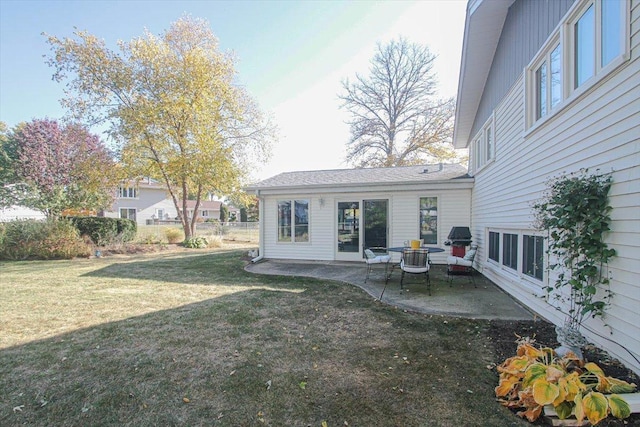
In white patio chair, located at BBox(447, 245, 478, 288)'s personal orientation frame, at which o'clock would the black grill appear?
The black grill is roughly at 3 o'clock from the white patio chair.

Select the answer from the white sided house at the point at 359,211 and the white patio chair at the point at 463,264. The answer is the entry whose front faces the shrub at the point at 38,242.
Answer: the white patio chair

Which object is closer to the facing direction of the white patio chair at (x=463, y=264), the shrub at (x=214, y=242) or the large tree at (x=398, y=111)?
the shrub

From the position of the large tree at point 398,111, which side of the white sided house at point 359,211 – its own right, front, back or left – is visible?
back

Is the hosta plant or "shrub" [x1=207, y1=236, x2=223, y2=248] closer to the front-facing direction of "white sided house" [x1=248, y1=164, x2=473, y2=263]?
the hosta plant

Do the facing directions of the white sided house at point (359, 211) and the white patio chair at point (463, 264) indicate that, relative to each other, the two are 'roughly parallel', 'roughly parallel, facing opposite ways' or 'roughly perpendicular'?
roughly perpendicular

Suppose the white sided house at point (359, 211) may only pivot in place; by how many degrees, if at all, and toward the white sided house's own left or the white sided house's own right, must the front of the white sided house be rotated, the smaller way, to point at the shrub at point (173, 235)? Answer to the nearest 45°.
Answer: approximately 135° to the white sided house's own right

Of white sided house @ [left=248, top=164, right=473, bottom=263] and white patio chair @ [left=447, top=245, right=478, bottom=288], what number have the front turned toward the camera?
1

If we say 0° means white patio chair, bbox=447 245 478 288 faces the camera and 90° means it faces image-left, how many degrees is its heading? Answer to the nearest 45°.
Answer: approximately 90°
